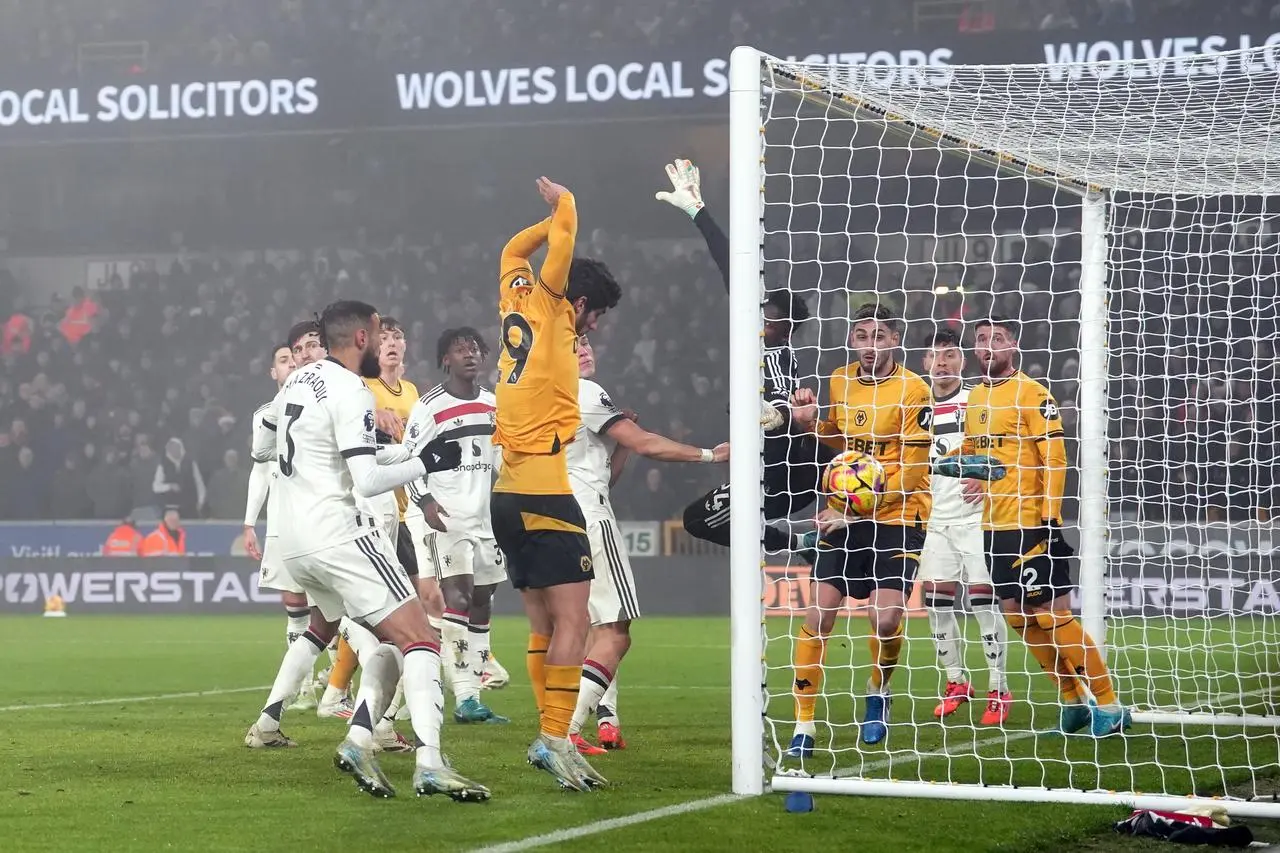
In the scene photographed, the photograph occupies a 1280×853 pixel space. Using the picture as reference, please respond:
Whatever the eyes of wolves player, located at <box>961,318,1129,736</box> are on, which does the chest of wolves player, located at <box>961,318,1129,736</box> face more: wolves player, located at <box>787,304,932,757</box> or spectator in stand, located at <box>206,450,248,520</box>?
the wolves player

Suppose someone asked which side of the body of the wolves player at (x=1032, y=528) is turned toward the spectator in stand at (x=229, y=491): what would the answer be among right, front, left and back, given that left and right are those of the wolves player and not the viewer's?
right
